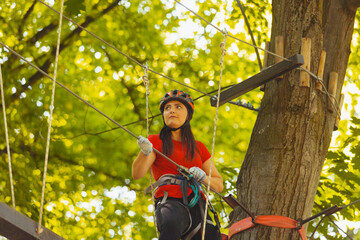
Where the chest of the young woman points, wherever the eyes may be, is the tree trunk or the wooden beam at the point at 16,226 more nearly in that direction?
the wooden beam

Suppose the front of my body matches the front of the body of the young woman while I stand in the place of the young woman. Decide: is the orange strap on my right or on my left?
on my left

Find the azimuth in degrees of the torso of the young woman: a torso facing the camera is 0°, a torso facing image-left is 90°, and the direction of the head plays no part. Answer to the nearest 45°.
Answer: approximately 0°

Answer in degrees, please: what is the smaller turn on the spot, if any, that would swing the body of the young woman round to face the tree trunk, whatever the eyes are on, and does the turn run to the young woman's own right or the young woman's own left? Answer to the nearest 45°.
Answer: approximately 90° to the young woman's own left

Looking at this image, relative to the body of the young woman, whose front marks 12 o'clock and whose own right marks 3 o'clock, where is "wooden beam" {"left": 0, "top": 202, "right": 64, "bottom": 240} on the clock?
The wooden beam is roughly at 1 o'clock from the young woman.
